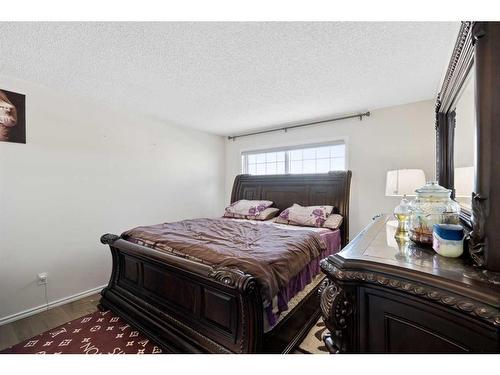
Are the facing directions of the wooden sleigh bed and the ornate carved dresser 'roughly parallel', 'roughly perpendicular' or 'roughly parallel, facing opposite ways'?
roughly perpendicular

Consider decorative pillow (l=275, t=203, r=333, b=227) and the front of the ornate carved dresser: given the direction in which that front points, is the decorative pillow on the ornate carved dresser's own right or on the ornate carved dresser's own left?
on the ornate carved dresser's own right

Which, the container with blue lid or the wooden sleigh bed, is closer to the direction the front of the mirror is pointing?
the wooden sleigh bed

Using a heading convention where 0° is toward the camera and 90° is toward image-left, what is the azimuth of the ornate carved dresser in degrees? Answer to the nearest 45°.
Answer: approximately 90°

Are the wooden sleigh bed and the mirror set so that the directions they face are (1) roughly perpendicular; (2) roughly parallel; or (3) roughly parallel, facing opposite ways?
roughly perpendicular

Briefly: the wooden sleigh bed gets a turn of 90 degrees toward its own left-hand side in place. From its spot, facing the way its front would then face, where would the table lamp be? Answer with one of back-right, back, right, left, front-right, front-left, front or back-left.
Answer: front-left

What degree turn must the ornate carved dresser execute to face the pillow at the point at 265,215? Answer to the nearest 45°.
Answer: approximately 45° to its right

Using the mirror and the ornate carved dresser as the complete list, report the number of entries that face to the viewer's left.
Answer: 2

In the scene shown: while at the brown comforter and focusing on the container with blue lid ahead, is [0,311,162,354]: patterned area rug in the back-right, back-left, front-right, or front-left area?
back-right

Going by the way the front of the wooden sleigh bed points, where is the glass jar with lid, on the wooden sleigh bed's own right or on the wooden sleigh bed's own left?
on the wooden sleigh bed's own left

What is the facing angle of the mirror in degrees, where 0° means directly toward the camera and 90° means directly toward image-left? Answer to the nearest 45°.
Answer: approximately 90°
